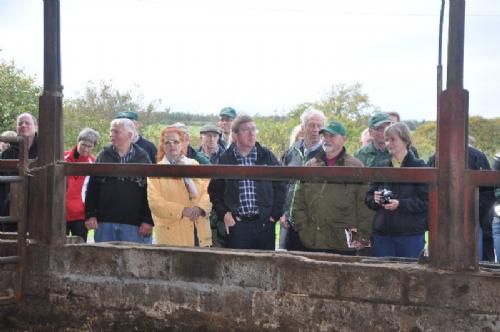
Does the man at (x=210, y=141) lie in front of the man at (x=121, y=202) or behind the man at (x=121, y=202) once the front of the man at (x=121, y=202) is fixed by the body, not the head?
behind

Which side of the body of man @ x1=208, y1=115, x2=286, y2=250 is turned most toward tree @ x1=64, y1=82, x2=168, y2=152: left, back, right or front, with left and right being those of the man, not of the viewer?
back

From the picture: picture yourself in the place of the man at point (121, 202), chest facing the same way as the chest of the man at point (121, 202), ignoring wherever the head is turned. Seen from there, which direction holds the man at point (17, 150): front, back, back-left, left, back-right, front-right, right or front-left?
back-right

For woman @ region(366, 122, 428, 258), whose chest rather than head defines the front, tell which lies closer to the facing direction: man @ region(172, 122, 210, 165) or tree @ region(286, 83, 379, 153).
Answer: the man

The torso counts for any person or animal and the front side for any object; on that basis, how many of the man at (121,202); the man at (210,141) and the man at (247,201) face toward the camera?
3

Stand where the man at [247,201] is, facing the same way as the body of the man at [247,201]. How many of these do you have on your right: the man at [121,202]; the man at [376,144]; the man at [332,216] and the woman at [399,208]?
1

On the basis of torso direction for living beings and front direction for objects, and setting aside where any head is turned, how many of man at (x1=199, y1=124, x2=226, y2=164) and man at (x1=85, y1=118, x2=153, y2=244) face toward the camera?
2

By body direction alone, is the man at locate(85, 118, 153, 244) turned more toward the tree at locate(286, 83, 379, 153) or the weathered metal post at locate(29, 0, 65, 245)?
the weathered metal post

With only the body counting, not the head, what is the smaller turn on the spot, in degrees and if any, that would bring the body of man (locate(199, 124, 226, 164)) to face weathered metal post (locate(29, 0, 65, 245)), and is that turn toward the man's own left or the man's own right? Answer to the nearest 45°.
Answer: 0° — they already face it

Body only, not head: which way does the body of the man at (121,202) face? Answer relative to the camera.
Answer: toward the camera

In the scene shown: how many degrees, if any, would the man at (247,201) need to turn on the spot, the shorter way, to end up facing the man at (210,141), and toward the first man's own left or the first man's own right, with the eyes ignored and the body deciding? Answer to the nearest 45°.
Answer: approximately 180°

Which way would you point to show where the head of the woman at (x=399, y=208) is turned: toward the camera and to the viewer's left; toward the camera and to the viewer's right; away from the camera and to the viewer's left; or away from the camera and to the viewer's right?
toward the camera and to the viewer's left

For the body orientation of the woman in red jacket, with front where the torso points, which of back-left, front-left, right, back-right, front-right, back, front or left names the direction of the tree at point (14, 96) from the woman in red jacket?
back
